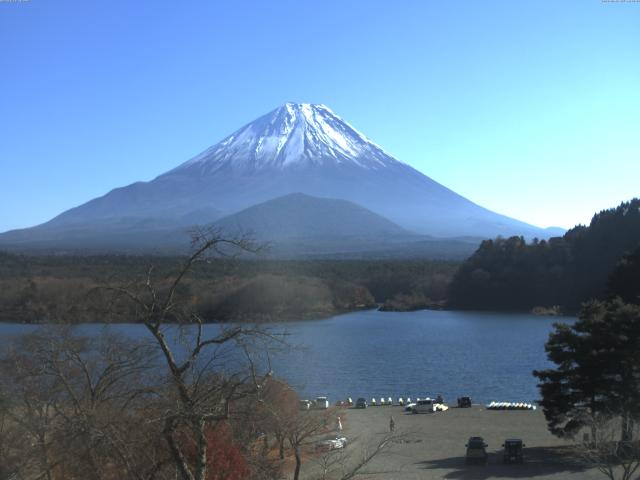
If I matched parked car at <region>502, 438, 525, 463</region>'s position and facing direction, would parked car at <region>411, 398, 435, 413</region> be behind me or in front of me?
in front

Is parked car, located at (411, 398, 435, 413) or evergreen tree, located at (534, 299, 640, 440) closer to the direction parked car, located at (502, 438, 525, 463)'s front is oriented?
the parked car

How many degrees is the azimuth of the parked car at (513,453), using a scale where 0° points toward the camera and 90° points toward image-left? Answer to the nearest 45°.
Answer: approximately 180°

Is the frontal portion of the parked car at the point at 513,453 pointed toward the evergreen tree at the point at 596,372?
no

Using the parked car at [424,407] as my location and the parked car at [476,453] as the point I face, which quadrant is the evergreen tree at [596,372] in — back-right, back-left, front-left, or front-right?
front-left

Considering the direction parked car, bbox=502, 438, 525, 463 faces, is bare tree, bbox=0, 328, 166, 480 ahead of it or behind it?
behind
